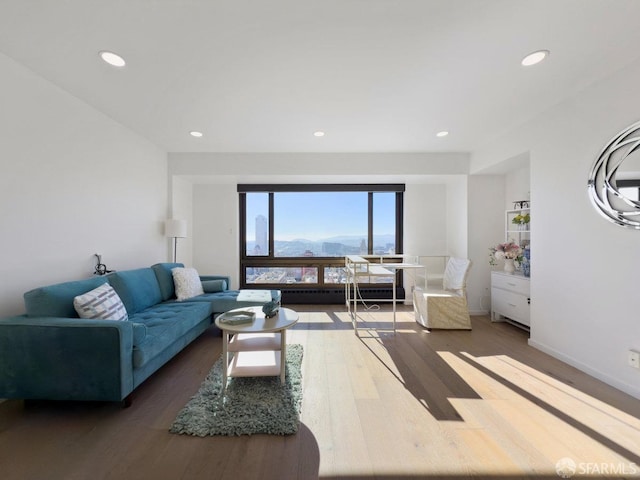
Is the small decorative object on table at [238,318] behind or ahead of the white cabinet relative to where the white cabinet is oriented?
ahead

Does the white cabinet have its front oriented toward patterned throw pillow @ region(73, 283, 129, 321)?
yes

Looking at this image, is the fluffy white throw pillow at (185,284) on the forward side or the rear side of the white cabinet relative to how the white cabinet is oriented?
on the forward side

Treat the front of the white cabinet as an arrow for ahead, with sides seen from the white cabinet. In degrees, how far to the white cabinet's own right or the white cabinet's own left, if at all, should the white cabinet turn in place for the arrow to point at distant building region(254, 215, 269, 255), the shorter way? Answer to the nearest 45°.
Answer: approximately 45° to the white cabinet's own right

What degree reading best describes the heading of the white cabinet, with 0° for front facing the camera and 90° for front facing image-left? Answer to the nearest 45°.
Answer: approximately 45°
